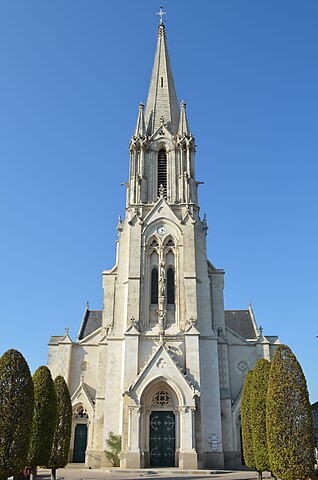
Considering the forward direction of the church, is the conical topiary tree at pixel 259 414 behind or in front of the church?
in front

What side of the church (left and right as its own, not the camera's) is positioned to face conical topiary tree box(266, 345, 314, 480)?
front

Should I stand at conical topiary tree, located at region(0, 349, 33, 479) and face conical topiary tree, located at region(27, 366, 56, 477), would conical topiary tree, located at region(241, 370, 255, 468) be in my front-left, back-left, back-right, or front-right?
front-right

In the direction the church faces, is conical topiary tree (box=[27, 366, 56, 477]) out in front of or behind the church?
in front

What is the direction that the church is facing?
toward the camera

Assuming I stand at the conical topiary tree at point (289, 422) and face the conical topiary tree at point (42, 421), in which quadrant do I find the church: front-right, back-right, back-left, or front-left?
front-right

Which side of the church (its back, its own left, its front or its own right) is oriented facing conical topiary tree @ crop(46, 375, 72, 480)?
front

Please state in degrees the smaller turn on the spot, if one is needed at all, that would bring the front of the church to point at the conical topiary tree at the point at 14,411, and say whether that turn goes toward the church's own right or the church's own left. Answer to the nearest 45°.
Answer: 0° — it already faces it
